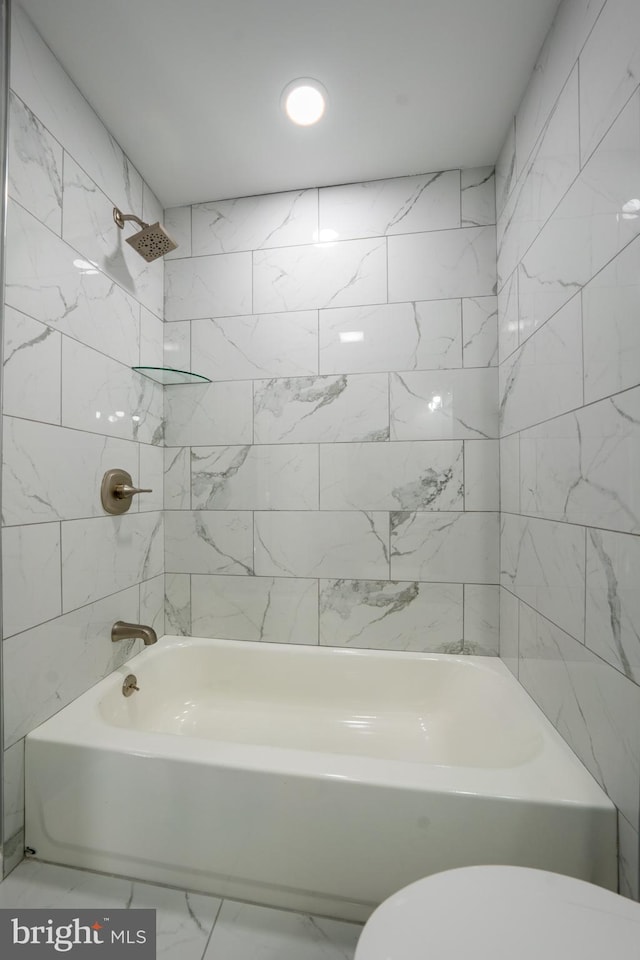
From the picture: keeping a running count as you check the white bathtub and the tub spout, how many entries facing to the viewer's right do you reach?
1

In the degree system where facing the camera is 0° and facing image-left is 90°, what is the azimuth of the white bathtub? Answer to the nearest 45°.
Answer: approximately 0°

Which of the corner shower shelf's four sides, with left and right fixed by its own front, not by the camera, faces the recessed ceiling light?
front

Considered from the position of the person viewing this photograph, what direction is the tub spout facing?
facing to the right of the viewer

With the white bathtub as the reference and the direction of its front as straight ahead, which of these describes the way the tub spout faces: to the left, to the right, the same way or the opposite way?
to the left
